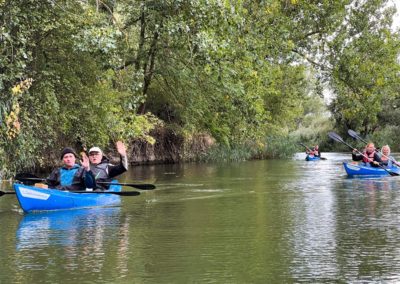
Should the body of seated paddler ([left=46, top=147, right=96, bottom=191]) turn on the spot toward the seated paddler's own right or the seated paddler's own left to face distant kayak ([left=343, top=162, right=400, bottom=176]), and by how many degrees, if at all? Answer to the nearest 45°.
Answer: approximately 135° to the seated paddler's own left

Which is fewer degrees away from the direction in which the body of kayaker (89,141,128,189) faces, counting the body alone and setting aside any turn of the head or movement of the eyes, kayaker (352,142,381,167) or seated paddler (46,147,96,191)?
the seated paddler

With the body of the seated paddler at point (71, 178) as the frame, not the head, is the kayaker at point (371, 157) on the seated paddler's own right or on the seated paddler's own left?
on the seated paddler's own left

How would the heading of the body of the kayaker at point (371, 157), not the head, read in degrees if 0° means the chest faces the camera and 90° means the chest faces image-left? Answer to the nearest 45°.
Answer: approximately 45°

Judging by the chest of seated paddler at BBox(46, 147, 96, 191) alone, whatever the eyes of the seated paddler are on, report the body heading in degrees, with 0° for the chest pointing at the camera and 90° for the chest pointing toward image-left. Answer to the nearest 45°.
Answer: approximately 0°

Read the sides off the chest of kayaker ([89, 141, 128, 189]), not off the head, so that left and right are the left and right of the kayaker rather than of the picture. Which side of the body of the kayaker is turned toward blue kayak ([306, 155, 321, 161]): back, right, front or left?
back

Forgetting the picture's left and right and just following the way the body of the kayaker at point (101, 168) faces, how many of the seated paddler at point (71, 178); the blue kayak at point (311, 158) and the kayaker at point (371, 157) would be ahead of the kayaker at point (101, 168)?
1

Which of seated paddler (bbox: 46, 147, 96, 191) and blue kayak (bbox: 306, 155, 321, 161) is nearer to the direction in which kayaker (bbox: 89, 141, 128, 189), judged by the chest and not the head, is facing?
the seated paddler

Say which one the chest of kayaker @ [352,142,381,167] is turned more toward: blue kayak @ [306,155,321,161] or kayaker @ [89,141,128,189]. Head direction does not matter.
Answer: the kayaker
